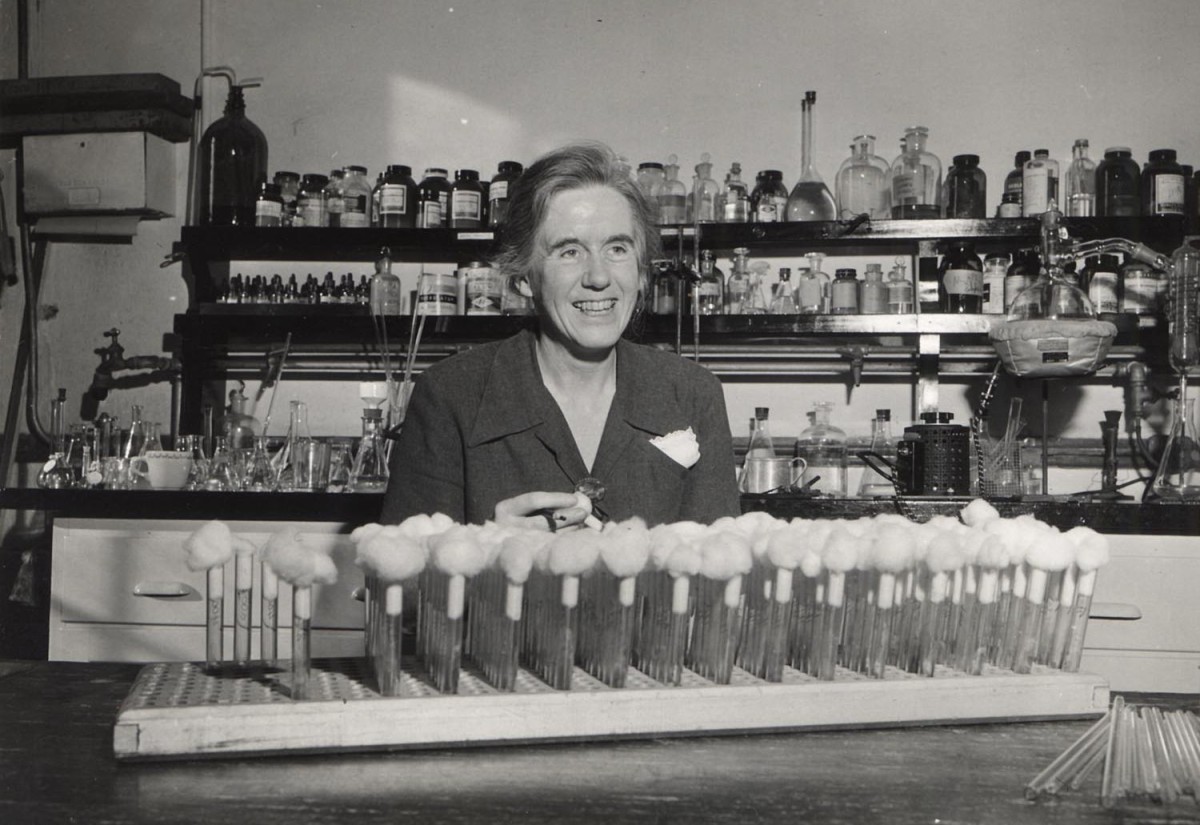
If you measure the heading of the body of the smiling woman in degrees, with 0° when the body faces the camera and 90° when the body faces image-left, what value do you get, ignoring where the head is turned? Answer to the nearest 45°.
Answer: approximately 0°

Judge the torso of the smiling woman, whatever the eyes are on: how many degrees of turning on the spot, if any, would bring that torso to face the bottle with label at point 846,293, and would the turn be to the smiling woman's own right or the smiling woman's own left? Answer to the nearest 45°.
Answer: approximately 135° to the smiling woman's own left

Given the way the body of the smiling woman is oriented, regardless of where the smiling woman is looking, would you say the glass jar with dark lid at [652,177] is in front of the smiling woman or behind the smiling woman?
behind

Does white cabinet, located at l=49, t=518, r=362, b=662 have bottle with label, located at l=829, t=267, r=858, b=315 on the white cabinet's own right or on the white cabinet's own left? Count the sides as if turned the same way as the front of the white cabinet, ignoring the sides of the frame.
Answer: on the white cabinet's own left

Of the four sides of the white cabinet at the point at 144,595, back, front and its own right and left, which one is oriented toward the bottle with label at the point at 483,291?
left

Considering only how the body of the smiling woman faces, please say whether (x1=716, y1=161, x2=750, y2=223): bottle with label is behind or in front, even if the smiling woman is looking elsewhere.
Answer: behind

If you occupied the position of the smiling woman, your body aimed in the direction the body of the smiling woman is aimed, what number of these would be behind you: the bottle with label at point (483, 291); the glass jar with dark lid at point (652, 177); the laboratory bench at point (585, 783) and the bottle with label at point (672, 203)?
3

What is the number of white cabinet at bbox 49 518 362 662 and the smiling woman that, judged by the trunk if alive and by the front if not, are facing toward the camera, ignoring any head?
2
